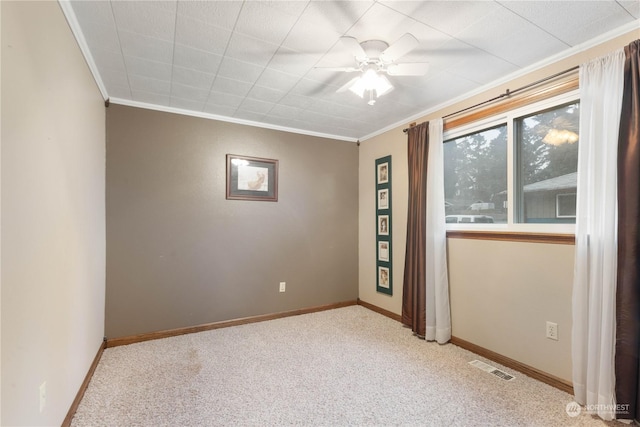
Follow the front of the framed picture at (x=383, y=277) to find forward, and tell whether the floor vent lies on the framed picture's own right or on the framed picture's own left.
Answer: on the framed picture's own left

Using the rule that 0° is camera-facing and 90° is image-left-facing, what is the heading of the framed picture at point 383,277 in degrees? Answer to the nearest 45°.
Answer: approximately 45°

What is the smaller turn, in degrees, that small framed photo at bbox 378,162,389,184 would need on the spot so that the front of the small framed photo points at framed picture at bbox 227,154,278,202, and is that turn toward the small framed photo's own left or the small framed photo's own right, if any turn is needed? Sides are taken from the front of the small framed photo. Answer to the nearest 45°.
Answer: approximately 45° to the small framed photo's own right

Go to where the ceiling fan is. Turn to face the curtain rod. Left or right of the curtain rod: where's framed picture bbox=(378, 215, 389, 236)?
left

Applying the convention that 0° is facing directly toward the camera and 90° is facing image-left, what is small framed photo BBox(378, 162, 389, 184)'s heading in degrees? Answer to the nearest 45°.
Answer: approximately 45°

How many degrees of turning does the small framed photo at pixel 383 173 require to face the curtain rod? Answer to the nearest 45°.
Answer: approximately 90° to its left

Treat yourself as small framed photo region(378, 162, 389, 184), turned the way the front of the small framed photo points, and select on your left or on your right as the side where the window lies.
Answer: on your left
